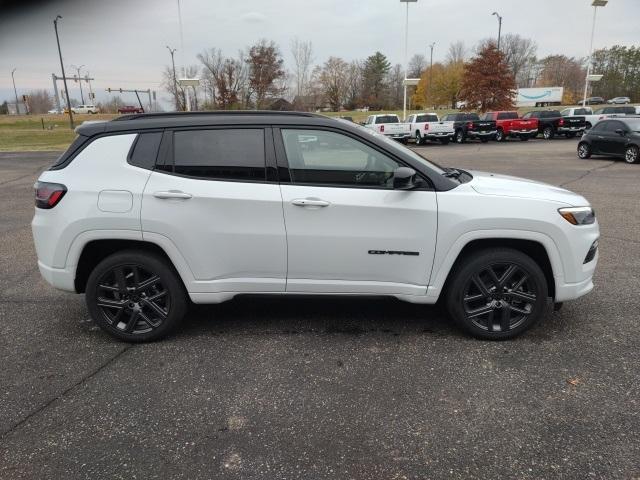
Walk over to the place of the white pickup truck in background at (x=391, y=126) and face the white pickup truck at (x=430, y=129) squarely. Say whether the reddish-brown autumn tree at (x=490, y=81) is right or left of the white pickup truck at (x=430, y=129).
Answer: left

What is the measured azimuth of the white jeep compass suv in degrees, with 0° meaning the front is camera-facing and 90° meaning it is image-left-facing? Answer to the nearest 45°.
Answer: approximately 270°

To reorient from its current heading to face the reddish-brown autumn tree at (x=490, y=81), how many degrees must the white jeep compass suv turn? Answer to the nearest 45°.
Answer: approximately 90° to its left

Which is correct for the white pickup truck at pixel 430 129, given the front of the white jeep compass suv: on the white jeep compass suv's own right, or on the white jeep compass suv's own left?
on the white jeep compass suv's own left
